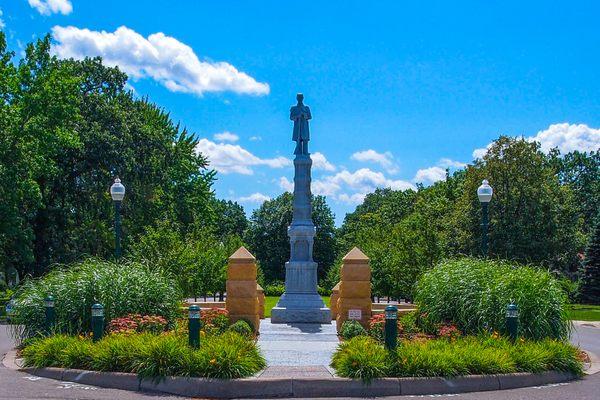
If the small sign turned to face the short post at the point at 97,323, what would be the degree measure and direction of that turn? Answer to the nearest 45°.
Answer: approximately 45° to its right

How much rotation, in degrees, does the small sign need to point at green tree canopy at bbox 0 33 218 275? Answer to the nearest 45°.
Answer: approximately 135° to its right

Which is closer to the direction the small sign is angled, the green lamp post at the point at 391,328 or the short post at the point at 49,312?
the green lamp post

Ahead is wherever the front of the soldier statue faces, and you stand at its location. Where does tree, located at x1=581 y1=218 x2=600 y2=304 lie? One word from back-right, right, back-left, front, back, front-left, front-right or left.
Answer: back-left

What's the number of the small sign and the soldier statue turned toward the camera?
2

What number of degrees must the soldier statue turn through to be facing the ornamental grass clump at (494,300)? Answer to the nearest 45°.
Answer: approximately 45° to its left

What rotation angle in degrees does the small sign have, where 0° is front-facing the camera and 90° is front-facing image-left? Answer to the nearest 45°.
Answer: approximately 0°
